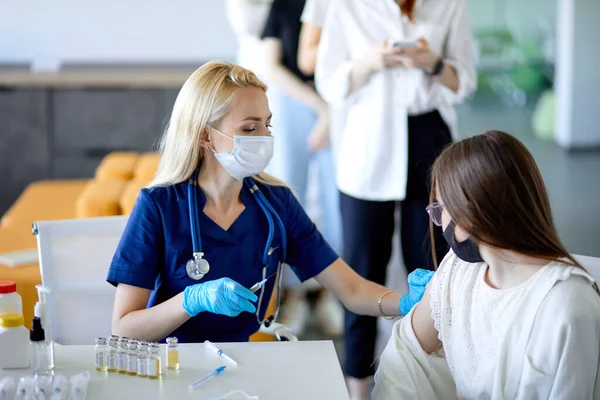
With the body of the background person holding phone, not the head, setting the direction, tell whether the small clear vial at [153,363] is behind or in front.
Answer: in front

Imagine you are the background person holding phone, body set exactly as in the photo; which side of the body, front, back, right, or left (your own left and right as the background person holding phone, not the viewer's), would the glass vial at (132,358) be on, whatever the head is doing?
front

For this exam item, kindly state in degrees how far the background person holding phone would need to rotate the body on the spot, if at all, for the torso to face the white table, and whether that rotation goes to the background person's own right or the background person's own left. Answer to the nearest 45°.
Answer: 0° — they already face it

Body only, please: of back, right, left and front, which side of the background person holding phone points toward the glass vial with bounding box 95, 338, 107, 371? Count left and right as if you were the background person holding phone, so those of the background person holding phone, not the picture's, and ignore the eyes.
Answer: front

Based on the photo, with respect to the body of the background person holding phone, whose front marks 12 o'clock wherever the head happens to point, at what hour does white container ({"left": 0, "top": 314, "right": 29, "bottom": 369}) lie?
The white container is roughly at 1 o'clock from the background person holding phone.

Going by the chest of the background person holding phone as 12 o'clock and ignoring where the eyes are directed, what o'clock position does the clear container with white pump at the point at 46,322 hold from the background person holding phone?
The clear container with white pump is roughly at 1 o'clock from the background person holding phone.

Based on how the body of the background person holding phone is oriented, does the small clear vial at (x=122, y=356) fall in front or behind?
in front

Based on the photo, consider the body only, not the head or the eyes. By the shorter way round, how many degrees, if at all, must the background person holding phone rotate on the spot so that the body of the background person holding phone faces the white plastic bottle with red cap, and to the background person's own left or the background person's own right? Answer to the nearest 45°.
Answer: approximately 45° to the background person's own right

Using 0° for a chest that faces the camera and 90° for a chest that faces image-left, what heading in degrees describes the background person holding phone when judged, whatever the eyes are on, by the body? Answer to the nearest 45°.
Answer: approximately 0°
